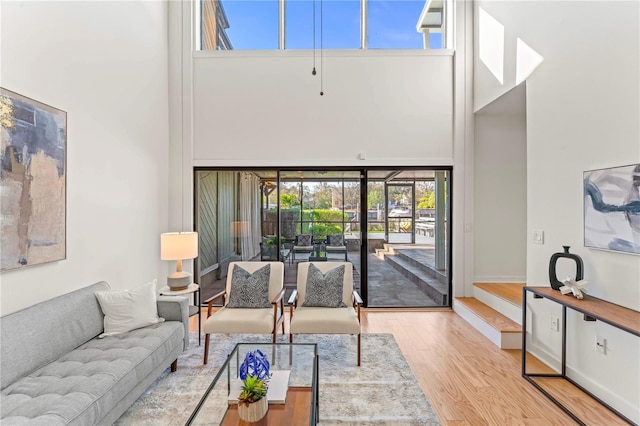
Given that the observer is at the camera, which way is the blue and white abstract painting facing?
facing the viewer and to the left of the viewer

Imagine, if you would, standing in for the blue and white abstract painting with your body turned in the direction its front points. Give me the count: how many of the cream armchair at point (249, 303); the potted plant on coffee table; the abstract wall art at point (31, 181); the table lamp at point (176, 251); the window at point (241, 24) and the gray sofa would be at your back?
0

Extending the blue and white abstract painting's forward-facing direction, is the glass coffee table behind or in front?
in front

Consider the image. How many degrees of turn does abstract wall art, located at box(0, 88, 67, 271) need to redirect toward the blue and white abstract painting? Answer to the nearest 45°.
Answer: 0° — it already faces it

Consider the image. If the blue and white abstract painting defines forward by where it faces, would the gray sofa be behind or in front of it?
in front

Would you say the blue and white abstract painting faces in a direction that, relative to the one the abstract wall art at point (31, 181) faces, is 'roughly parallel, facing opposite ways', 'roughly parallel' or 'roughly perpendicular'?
roughly parallel, facing opposite ways

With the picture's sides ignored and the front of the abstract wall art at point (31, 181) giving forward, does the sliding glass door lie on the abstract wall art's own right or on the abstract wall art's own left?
on the abstract wall art's own left

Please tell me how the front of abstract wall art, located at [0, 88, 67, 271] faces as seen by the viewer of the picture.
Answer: facing the viewer and to the right of the viewer

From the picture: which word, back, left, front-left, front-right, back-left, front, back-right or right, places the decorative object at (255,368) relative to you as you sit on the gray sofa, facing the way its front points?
front

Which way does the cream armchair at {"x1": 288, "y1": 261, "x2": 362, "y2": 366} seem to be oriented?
toward the camera

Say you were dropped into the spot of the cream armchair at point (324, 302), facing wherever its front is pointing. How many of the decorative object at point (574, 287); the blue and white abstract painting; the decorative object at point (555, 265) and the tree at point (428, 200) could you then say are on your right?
0

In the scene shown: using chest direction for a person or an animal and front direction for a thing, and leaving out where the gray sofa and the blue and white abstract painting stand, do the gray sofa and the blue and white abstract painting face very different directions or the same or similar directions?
very different directions

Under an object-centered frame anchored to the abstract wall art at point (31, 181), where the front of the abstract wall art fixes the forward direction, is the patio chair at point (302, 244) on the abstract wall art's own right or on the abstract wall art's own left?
on the abstract wall art's own left

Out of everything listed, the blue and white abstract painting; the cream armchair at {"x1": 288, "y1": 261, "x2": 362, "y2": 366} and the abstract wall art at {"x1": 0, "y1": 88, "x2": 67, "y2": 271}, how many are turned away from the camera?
0

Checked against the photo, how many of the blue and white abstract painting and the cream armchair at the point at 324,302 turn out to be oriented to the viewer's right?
0
